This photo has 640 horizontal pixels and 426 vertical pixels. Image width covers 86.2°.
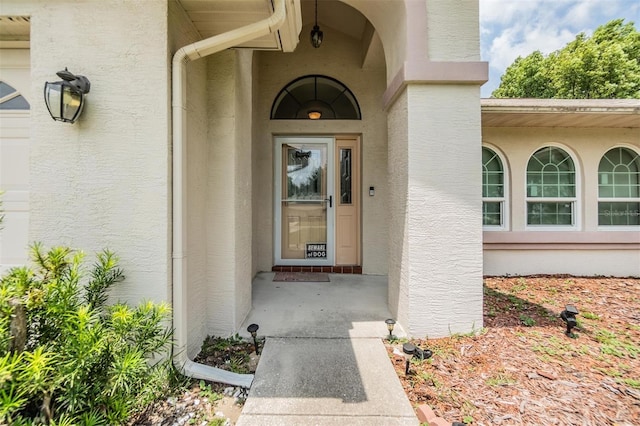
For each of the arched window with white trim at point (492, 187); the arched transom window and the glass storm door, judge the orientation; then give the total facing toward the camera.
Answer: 3

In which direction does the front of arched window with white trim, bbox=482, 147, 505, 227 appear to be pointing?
toward the camera

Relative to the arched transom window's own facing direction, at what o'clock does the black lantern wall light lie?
The black lantern wall light is roughly at 1 o'clock from the arched transom window.

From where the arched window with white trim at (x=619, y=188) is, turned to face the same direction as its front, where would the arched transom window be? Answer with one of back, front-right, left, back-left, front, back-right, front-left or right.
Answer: front-right

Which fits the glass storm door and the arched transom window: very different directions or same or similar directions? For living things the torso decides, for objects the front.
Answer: same or similar directions

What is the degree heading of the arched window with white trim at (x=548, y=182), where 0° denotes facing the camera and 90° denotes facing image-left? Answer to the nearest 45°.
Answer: approximately 0°

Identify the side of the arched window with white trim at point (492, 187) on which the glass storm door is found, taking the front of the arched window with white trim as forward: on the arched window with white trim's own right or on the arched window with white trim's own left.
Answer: on the arched window with white trim's own right

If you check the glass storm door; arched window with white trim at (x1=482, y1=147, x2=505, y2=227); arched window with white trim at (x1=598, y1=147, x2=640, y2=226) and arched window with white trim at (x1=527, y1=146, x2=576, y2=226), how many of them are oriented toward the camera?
4

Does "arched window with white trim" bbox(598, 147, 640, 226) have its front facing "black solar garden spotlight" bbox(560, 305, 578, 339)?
yes

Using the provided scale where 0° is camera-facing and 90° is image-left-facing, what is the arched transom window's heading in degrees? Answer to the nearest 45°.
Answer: approximately 0°

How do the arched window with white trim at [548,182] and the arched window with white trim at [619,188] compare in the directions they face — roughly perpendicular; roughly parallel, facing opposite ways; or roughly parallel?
roughly parallel

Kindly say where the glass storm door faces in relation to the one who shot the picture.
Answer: facing the viewer

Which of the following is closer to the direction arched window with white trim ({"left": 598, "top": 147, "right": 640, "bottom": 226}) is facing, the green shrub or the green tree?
the green shrub

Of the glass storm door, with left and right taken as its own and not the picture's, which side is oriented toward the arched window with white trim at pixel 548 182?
left

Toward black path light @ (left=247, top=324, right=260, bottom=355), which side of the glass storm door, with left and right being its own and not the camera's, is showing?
front
